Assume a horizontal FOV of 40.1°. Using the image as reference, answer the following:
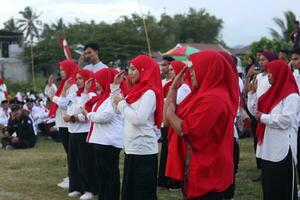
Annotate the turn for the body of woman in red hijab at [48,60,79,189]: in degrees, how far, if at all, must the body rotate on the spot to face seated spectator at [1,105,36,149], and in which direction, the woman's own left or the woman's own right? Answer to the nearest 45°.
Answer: approximately 90° to the woman's own right

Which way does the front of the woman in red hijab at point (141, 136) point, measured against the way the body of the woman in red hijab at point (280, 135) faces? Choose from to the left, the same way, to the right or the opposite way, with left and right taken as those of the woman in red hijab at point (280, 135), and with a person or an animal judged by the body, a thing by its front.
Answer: the same way

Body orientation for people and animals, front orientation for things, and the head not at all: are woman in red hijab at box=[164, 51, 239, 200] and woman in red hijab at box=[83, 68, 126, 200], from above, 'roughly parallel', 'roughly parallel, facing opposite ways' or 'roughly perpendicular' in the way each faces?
roughly parallel

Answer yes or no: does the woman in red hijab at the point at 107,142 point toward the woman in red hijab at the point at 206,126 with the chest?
no

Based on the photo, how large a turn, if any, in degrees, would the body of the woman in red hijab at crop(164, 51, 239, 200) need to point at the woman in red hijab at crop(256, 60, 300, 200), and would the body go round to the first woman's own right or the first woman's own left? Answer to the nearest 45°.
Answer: approximately 135° to the first woman's own right

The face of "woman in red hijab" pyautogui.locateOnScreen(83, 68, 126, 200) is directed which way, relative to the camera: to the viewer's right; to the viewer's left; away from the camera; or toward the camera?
to the viewer's left

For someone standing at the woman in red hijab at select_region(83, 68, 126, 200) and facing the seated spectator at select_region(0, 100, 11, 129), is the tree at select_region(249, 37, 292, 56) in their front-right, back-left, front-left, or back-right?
front-right

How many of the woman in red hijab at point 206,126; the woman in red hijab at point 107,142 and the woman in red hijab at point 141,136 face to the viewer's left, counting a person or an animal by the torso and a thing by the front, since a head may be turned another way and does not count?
3

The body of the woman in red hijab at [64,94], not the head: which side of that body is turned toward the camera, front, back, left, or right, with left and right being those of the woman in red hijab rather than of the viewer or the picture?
left

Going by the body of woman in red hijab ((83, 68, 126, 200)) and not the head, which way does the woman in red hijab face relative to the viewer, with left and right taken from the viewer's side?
facing to the left of the viewer

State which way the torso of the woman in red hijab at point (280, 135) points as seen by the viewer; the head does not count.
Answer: to the viewer's left

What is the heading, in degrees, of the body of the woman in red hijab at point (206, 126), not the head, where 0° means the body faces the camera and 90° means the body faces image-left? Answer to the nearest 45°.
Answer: approximately 90°

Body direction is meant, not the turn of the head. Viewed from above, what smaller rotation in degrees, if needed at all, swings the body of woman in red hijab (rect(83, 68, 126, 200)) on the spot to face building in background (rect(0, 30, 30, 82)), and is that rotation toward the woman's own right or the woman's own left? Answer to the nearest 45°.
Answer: approximately 90° to the woman's own right

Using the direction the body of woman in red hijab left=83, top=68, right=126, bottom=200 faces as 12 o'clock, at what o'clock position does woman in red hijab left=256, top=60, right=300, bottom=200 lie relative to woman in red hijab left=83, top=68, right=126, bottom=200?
woman in red hijab left=256, top=60, right=300, bottom=200 is roughly at 7 o'clock from woman in red hijab left=83, top=68, right=126, bottom=200.

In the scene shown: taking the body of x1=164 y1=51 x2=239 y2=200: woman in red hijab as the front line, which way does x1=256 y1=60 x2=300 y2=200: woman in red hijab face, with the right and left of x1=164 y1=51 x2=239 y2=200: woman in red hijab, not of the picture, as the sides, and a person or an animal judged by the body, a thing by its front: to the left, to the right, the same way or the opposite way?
the same way

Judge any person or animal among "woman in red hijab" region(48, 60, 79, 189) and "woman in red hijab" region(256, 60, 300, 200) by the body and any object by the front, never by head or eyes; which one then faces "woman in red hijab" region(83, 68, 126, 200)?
"woman in red hijab" region(256, 60, 300, 200)

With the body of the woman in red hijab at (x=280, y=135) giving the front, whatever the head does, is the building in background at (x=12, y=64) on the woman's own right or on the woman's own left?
on the woman's own right

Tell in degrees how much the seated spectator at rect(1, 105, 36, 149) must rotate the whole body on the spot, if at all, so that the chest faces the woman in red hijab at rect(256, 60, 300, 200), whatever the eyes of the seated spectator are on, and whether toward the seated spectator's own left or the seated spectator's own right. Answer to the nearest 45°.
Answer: approximately 45° to the seated spectator's own left
